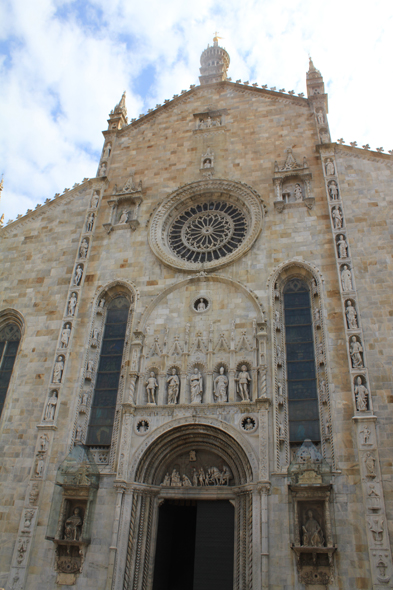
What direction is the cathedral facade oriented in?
toward the camera

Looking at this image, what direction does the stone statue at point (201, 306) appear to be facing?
toward the camera
